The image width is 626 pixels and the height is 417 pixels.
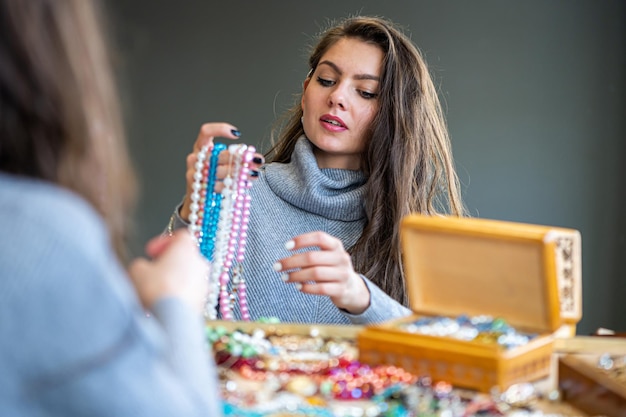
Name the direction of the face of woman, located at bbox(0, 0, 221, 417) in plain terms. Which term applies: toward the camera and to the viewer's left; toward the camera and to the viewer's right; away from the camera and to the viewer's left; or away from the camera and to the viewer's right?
away from the camera and to the viewer's right

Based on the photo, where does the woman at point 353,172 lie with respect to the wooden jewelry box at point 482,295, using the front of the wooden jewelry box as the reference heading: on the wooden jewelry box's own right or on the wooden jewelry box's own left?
on the wooden jewelry box's own right

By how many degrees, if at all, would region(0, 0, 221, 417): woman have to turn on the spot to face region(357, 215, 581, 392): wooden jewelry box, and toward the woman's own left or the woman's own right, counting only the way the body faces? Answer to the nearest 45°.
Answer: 0° — they already face it

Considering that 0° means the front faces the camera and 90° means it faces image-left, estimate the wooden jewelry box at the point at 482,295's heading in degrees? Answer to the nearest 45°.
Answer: approximately 45°

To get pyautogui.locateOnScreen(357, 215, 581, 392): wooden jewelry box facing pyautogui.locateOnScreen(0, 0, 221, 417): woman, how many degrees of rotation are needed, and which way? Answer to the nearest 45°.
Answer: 0° — it already faces them

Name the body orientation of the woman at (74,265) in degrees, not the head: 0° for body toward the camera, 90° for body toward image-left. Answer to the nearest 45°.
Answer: approximately 225°

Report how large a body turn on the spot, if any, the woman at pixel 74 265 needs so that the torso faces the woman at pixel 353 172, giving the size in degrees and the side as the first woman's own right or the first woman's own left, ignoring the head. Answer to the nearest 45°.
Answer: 0° — they already face them

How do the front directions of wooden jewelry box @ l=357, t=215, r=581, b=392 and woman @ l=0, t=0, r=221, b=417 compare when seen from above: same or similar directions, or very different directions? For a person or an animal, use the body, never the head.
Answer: very different directions
